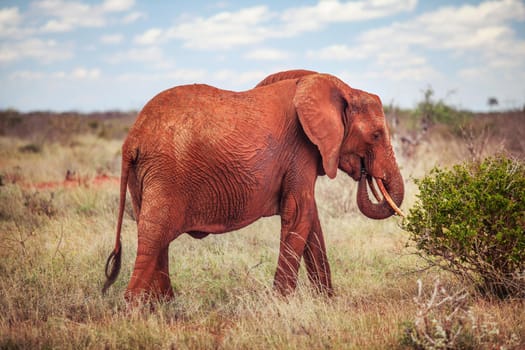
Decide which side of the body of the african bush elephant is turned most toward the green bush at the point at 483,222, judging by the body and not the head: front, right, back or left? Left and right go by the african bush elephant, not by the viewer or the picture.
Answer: front

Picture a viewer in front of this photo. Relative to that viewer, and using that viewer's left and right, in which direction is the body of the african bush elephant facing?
facing to the right of the viewer
